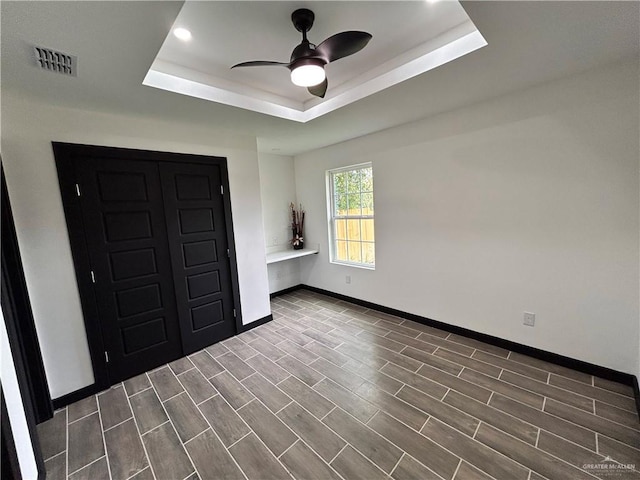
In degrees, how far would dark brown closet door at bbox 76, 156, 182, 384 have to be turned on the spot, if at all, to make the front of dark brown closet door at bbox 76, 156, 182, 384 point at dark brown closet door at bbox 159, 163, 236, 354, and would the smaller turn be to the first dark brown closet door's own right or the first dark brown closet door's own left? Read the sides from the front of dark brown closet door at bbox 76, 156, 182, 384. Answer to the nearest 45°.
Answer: approximately 45° to the first dark brown closet door's own left

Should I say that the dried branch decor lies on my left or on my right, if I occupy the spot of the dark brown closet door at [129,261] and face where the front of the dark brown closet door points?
on my left

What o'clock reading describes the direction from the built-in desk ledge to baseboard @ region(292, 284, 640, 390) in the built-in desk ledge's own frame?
The baseboard is roughly at 12 o'clock from the built-in desk ledge.

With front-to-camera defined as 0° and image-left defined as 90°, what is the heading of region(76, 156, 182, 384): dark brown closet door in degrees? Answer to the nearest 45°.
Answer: approximately 315°

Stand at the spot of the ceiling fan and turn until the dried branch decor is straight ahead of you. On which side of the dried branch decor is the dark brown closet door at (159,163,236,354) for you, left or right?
left
